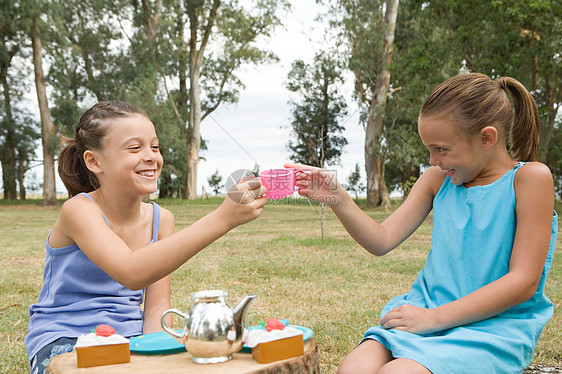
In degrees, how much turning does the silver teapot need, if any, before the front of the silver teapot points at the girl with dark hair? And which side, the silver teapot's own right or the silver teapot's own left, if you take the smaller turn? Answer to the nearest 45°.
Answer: approximately 135° to the silver teapot's own left

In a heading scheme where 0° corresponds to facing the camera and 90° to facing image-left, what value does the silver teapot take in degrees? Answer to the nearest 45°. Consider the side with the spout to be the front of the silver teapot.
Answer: approximately 270°

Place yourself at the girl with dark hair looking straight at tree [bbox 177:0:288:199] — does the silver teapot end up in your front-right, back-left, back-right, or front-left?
back-right

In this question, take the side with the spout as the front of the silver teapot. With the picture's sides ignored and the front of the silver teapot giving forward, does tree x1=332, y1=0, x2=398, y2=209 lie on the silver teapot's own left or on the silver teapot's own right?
on the silver teapot's own left

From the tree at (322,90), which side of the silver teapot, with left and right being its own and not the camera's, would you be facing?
left

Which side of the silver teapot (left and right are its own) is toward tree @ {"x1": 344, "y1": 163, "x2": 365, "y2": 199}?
left

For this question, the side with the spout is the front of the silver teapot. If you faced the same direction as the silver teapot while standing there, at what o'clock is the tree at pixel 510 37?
The tree is roughly at 10 o'clock from the silver teapot.

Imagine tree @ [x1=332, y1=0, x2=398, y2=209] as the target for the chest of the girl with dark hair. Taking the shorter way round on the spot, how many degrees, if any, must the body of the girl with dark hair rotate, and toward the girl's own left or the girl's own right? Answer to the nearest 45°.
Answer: approximately 90° to the girl's own left

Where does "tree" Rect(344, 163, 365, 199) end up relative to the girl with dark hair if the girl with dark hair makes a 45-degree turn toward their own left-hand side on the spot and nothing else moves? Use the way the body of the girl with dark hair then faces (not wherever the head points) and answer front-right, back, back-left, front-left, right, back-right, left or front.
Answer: front-left

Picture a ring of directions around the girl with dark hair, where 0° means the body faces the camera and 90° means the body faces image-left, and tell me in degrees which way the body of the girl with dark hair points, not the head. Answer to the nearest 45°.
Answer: approximately 315°
